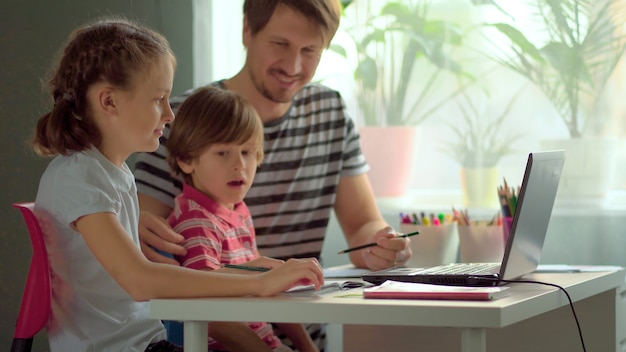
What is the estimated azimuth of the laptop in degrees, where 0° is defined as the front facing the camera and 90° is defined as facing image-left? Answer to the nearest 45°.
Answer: approximately 90°

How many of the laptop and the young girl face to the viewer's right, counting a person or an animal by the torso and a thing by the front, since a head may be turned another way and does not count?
1

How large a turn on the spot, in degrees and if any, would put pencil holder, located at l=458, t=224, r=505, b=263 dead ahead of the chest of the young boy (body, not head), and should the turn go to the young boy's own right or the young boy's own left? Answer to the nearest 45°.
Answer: approximately 45° to the young boy's own left

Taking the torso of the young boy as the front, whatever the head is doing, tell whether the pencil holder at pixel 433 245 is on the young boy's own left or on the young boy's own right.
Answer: on the young boy's own left

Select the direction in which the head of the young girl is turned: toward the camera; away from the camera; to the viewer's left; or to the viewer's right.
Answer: to the viewer's right

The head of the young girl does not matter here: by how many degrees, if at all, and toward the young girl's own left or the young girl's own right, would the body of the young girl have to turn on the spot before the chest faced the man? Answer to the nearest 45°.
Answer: approximately 45° to the young girl's own left

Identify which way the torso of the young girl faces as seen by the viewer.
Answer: to the viewer's right

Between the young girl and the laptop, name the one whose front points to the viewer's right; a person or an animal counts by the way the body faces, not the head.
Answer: the young girl

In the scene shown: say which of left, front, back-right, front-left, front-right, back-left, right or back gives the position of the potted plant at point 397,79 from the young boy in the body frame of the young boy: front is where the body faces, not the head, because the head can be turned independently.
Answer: left

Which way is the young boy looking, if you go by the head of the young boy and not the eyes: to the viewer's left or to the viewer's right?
to the viewer's right

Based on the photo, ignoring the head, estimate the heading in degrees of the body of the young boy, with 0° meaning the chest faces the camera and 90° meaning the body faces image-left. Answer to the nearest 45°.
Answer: approximately 315°

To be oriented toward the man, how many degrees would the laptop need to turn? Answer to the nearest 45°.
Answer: approximately 45° to its right

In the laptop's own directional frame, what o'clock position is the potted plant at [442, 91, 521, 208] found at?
The potted plant is roughly at 3 o'clock from the laptop.
